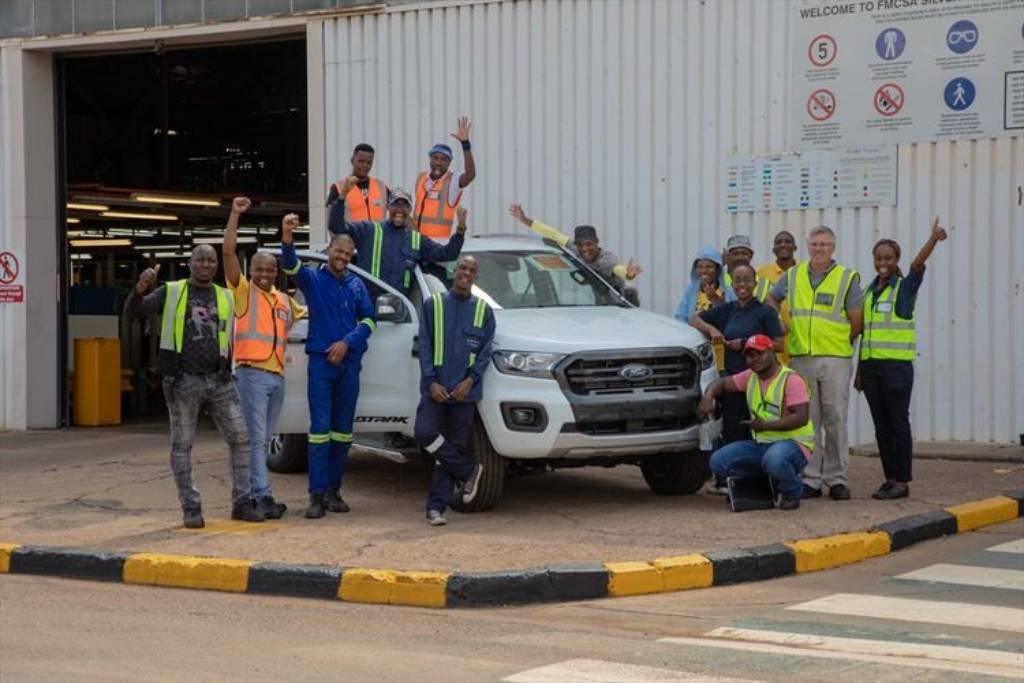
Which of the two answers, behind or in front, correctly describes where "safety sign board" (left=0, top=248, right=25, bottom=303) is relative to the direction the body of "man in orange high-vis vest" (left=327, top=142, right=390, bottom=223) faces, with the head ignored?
behind

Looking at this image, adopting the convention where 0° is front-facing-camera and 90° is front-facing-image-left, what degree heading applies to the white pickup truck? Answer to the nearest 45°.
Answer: approximately 315°

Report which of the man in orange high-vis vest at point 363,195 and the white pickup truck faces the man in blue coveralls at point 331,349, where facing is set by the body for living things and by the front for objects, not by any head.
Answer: the man in orange high-vis vest

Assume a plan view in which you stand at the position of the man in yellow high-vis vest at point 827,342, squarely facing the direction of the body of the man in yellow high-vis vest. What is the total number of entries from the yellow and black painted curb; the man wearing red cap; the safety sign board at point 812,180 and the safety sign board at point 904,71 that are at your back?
2

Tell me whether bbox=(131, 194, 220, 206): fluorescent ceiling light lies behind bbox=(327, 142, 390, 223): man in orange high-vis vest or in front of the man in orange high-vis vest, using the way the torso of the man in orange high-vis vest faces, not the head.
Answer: behind

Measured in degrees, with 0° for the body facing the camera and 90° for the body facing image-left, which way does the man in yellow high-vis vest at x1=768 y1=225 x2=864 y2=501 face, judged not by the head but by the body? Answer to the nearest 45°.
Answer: approximately 0°

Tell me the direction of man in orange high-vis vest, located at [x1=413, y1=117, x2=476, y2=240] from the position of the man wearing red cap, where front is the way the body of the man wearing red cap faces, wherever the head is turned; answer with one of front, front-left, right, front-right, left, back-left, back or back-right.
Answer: right

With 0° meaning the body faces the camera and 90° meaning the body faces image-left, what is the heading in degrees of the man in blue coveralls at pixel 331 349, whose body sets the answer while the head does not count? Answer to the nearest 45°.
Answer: approximately 0°

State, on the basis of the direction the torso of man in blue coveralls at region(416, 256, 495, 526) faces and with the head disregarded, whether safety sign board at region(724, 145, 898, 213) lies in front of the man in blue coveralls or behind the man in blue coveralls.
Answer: behind

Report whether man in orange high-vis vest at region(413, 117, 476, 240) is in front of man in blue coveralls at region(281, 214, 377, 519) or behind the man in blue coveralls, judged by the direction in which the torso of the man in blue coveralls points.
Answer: behind
